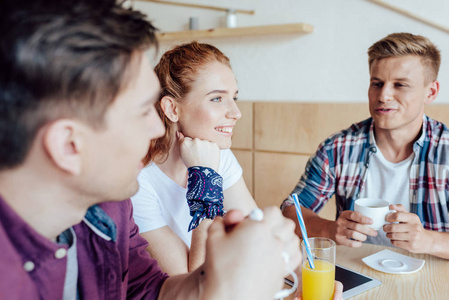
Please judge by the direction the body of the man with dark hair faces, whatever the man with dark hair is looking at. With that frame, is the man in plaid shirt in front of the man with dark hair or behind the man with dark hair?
in front

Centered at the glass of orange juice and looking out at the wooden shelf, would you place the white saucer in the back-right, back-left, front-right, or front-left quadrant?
front-right

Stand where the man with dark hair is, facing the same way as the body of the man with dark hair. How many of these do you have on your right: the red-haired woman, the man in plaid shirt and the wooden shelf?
0

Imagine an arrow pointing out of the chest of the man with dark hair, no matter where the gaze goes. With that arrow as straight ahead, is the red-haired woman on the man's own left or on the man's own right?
on the man's own left

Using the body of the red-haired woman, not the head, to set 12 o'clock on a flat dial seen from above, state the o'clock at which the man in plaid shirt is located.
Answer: The man in plaid shirt is roughly at 10 o'clock from the red-haired woman.

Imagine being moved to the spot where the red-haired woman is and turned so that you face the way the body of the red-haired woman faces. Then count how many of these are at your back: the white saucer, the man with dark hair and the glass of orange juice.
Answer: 0

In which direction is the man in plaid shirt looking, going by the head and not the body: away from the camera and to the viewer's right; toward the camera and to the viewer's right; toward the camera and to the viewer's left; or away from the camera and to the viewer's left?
toward the camera and to the viewer's left

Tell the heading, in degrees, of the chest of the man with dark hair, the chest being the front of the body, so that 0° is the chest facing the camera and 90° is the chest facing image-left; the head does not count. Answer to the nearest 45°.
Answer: approximately 270°

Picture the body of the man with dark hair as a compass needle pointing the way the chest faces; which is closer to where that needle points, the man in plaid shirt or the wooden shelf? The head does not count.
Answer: the man in plaid shirt

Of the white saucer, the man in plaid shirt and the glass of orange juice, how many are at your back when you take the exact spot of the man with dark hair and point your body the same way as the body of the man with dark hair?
0

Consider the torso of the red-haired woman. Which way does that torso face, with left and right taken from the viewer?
facing the viewer and to the right of the viewer
